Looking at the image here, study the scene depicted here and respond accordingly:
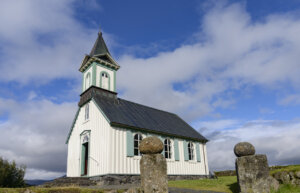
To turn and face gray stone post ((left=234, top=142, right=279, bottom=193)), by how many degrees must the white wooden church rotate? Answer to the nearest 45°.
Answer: approximately 90° to its left

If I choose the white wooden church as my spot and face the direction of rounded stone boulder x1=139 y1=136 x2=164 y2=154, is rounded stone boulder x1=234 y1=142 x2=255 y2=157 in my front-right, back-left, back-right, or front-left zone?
front-left

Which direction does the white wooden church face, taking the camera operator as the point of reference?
facing the viewer and to the left of the viewer

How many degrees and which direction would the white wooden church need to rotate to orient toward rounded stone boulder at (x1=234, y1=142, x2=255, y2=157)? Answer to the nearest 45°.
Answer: approximately 90° to its left

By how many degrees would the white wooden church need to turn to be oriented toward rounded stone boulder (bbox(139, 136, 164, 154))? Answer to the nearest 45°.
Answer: approximately 45° to its left

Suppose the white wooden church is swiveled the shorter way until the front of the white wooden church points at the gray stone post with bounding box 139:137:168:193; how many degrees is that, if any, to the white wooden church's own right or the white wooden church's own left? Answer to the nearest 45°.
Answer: approximately 45° to the white wooden church's own left
